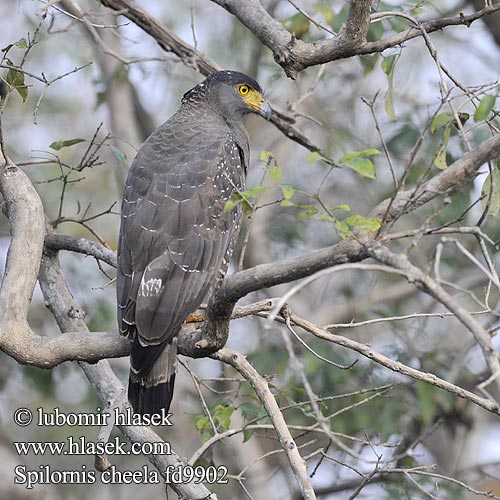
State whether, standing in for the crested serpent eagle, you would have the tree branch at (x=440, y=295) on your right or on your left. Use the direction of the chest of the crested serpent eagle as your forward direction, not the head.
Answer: on your right

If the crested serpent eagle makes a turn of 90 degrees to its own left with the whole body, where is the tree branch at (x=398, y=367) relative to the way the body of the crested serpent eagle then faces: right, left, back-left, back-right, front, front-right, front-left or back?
back

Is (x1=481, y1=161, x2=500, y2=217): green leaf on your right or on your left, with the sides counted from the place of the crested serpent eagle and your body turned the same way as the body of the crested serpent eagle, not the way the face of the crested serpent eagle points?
on your right

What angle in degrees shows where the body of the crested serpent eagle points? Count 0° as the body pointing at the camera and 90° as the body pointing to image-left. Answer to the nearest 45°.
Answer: approximately 225°

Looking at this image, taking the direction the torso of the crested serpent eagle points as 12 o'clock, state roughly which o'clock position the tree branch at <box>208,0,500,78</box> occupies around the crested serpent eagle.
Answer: The tree branch is roughly at 1 o'clock from the crested serpent eagle.

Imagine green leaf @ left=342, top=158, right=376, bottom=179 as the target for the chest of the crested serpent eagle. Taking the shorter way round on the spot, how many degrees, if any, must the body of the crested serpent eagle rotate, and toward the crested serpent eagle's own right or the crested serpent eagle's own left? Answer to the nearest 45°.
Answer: approximately 90° to the crested serpent eagle's own right
